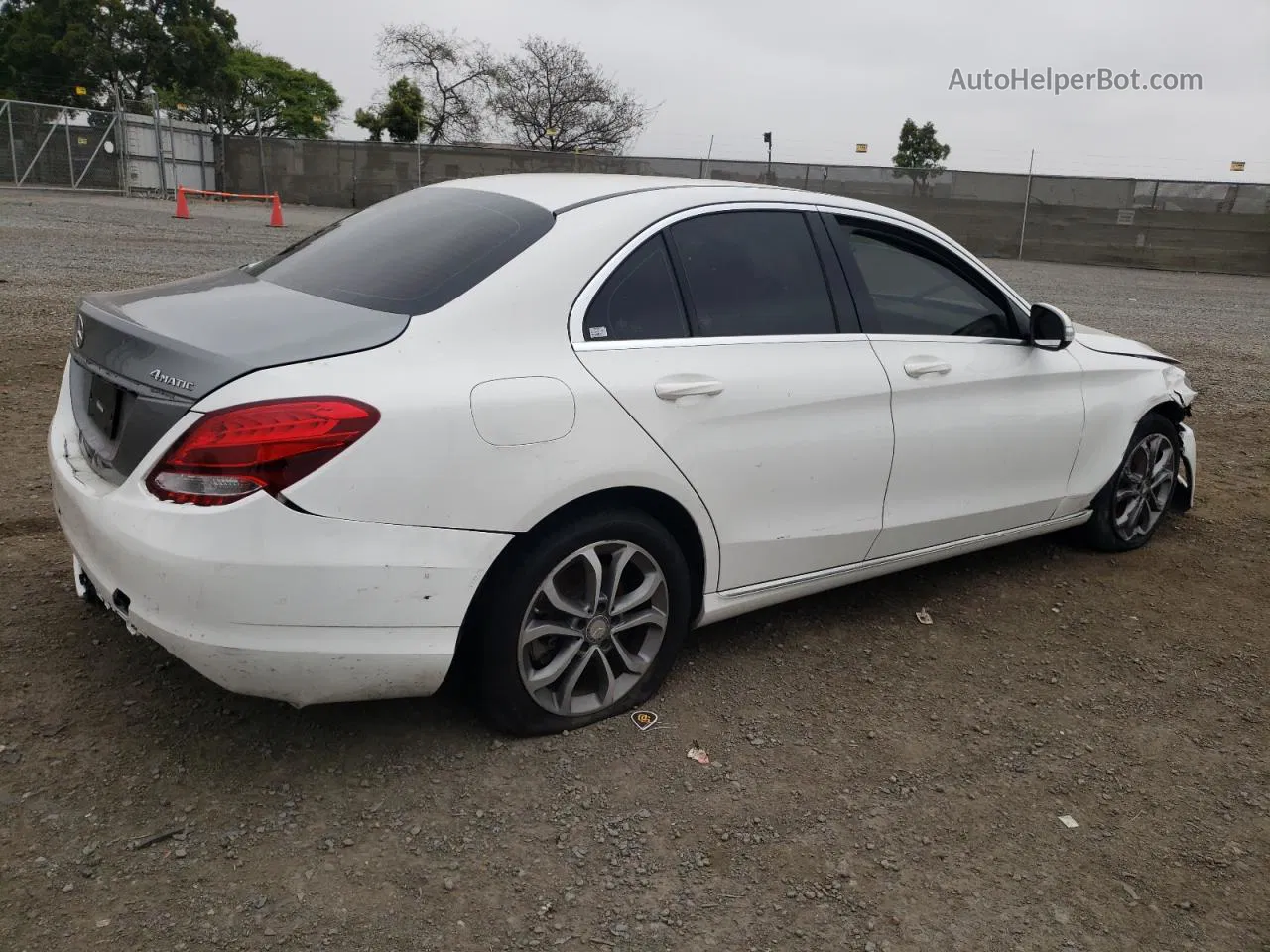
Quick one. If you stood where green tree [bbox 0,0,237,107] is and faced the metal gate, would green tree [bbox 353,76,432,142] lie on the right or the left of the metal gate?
left

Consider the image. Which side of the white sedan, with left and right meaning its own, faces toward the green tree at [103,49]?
left

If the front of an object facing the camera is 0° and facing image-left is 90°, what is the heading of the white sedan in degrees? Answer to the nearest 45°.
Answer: approximately 225°

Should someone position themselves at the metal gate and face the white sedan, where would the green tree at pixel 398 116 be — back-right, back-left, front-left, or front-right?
back-left

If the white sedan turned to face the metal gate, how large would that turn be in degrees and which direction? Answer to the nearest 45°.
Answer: approximately 90° to its left

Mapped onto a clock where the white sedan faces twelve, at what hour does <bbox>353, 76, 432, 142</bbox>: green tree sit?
The green tree is roughly at 10 o'clock from the white sedan.

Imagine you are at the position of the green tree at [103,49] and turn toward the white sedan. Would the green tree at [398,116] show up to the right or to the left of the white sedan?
left
